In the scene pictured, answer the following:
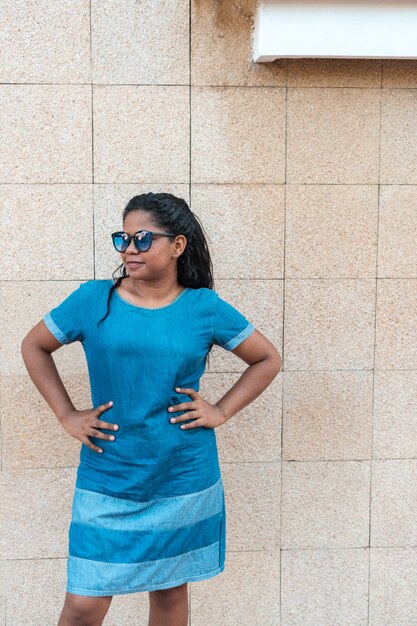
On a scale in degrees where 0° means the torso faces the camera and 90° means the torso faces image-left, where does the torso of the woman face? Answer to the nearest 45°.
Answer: approximately 0°
